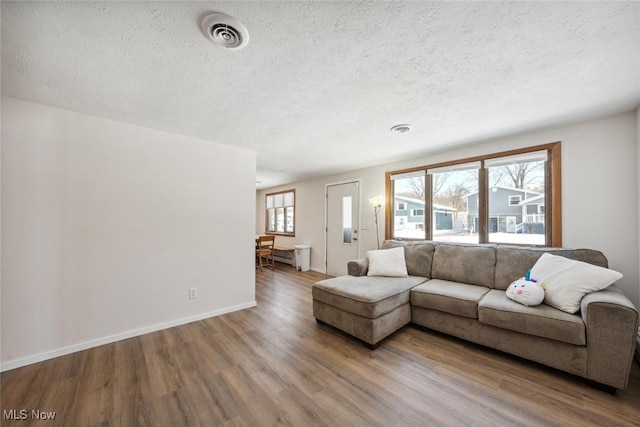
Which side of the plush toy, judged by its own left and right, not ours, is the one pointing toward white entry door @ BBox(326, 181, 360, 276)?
right

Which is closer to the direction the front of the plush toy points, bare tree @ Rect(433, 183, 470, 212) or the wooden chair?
the wooden chair

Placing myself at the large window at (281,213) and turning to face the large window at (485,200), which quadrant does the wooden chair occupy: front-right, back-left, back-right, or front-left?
front-right

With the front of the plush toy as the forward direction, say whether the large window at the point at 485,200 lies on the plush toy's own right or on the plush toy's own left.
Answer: on the plush toy's own right

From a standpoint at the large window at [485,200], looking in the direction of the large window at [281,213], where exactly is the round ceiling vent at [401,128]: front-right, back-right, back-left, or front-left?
front-left

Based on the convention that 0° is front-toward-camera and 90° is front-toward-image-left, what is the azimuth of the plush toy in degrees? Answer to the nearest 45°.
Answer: approximately 45°
